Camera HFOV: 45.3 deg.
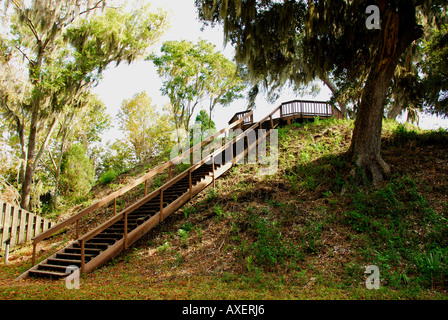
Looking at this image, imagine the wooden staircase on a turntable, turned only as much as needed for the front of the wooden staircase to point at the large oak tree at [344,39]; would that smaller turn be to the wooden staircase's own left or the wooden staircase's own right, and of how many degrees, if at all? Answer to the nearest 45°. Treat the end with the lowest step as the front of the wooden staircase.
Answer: approximately 135° to the wooden staircase's own left

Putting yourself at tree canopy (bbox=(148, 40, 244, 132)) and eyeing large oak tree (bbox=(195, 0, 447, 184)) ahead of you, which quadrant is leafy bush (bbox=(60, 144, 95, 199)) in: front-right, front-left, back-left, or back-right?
front-right

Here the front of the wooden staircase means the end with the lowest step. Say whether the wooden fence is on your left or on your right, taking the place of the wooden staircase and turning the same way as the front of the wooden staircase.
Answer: on your right

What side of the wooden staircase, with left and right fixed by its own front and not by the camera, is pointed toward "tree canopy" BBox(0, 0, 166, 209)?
right

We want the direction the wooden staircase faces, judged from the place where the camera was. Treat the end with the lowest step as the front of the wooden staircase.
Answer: facing the viewer and to the left of the viewer

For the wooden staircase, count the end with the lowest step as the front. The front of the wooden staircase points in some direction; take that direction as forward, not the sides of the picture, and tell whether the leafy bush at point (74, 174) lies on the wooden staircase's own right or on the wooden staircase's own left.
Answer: on the wooden staircase's own right

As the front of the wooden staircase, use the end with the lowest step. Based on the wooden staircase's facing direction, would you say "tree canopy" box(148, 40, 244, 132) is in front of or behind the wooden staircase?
behind
